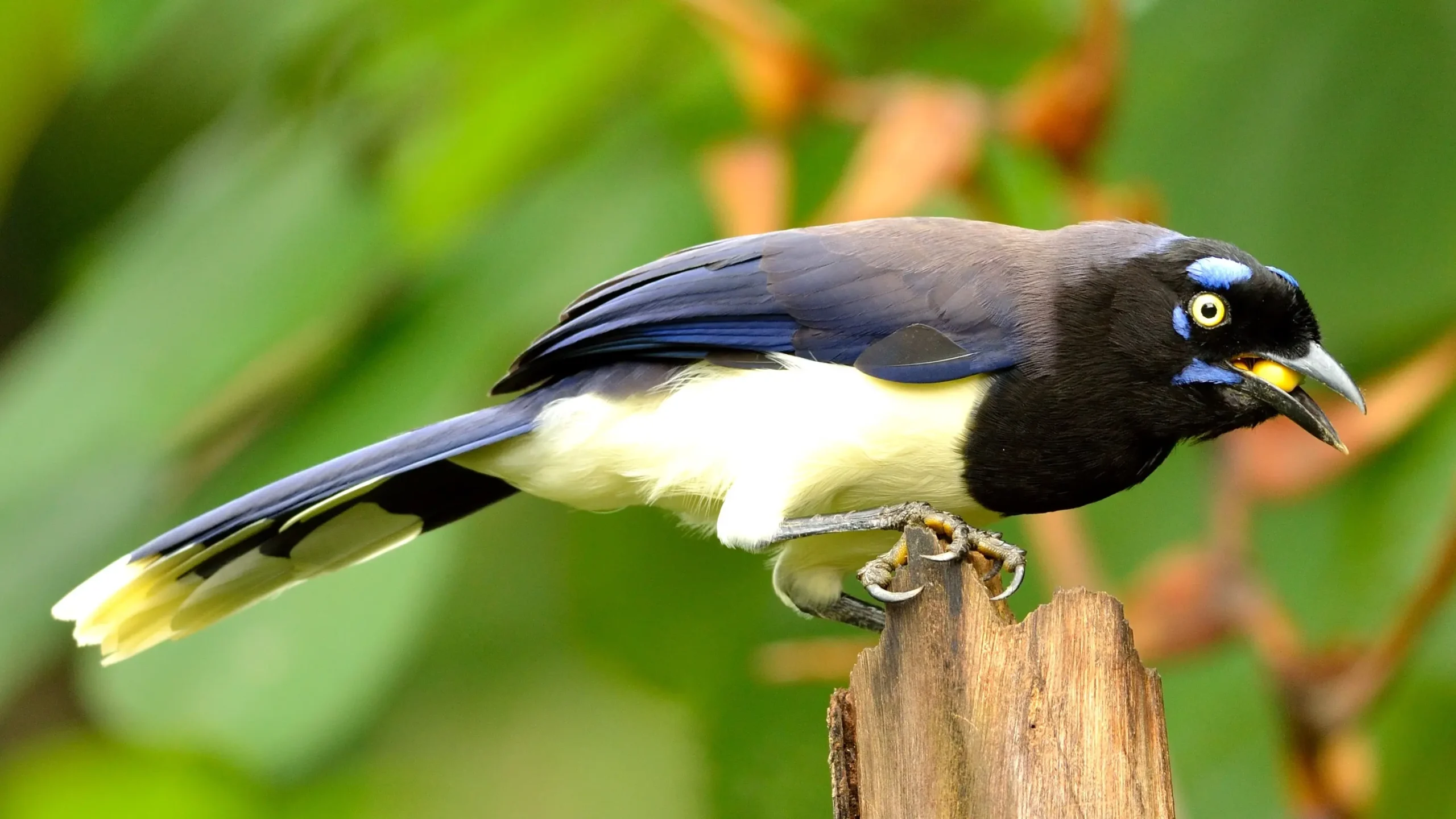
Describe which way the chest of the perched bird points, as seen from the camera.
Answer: to the viewer's right
